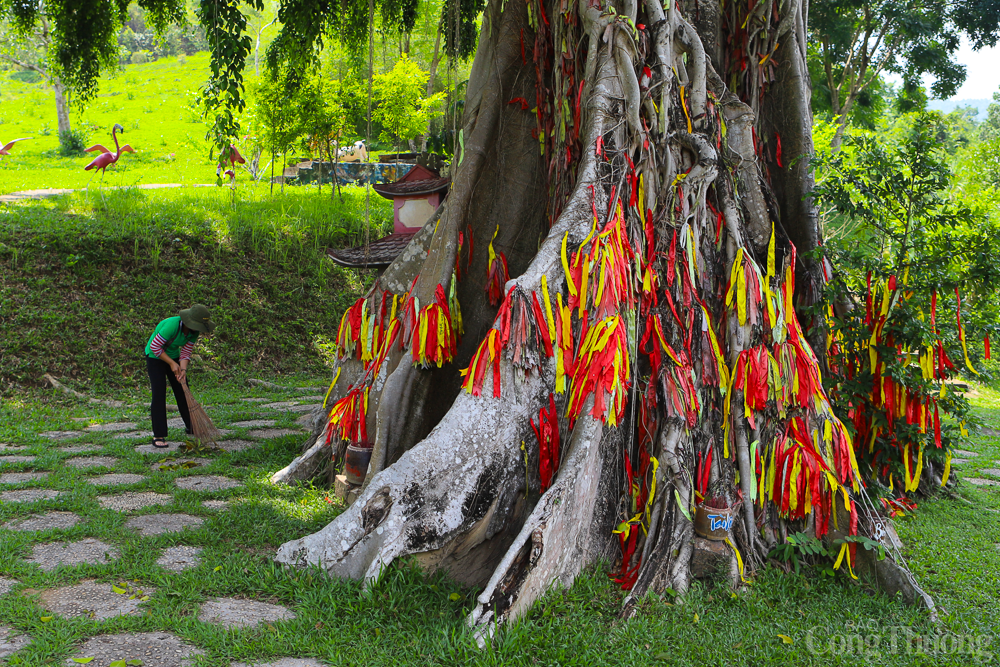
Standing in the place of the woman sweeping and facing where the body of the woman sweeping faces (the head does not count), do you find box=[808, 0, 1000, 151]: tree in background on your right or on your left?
on your left

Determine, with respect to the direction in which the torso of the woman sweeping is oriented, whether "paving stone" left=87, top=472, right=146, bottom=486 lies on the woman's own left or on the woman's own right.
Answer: on the woman's own right

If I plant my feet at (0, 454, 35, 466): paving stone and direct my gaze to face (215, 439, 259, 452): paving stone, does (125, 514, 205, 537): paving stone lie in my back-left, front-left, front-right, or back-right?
front-right

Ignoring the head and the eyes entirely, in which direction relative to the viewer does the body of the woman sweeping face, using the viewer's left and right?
facing the viewer and to the right of the viewer

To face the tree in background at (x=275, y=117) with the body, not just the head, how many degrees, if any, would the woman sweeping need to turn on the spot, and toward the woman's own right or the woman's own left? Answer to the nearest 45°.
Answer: approximately 135° to the woman's own left

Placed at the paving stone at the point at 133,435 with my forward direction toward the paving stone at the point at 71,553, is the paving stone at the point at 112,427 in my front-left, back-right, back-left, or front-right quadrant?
back-right

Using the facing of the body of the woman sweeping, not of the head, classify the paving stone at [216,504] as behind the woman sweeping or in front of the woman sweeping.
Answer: in front

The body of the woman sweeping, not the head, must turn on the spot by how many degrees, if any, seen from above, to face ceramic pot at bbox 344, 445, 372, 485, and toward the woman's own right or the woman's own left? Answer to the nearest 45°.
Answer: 0° — they already face it

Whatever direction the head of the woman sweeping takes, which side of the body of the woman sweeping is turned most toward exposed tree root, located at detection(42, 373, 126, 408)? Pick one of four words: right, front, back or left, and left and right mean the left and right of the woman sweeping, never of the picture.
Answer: back

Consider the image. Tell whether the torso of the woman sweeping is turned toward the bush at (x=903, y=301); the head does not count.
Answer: yes

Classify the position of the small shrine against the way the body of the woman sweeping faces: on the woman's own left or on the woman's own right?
on the woman's own left

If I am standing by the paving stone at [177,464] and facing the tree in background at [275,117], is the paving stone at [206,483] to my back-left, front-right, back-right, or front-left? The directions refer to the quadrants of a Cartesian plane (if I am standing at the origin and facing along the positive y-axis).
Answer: back-right
